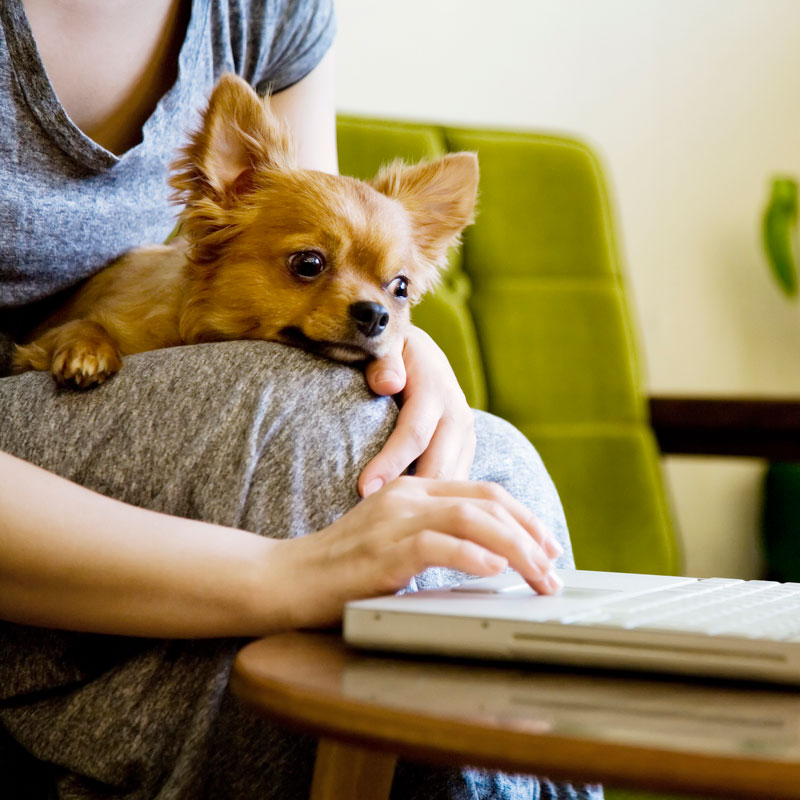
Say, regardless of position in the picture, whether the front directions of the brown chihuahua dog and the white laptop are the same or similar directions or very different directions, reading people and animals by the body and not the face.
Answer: very different directions

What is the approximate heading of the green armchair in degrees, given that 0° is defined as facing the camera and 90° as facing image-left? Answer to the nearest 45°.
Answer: approximately 315°

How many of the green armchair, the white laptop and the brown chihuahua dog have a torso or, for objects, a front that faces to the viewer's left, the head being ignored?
1

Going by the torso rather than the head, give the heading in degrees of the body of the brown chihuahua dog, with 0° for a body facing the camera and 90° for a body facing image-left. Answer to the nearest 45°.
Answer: approximately 315°

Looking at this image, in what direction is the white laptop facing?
to the viewer's left

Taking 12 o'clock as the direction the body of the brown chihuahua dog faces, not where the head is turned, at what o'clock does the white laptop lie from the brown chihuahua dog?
The white laptop is roughly at 1 o'clock from the brown chihuahua dog.

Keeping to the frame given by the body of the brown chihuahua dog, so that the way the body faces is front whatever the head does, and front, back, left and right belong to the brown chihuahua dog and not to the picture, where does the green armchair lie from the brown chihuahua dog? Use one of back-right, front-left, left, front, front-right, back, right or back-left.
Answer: left

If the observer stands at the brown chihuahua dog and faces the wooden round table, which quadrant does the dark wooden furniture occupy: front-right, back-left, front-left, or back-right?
back-left
